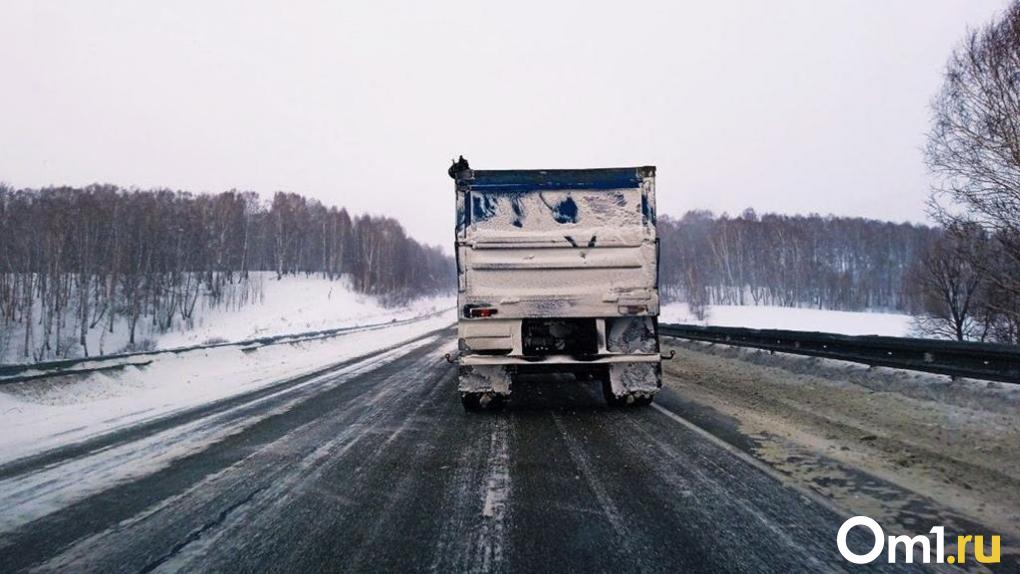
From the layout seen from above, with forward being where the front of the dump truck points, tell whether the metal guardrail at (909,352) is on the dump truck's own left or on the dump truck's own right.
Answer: on the dump truck's own right

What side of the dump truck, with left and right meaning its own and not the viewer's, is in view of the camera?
back
